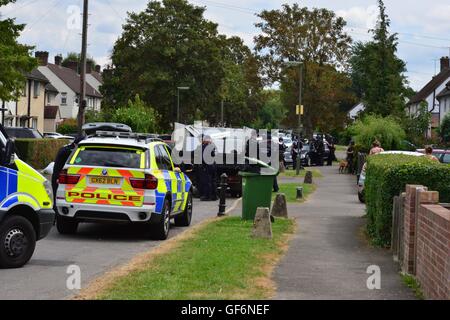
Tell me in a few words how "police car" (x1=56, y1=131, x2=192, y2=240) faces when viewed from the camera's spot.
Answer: facing away from the viewer and to the right of the viewer

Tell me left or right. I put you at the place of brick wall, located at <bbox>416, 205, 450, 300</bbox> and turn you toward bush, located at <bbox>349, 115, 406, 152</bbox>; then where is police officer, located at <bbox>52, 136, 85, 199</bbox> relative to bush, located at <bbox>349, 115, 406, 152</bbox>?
left

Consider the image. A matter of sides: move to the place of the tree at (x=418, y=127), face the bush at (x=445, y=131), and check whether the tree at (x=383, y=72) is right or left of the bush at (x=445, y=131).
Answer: left

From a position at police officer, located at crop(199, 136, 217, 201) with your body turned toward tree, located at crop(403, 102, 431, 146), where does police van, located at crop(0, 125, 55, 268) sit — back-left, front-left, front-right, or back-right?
back-right

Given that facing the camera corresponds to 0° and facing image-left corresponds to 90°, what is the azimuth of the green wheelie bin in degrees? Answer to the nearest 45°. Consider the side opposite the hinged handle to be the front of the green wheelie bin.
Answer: approximately 90°
